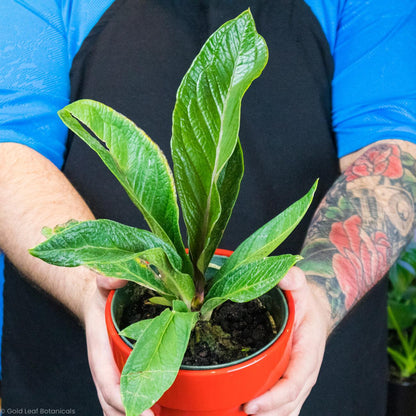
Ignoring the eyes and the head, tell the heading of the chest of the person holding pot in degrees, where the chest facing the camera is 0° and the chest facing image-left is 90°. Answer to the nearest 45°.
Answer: approximately 0°
